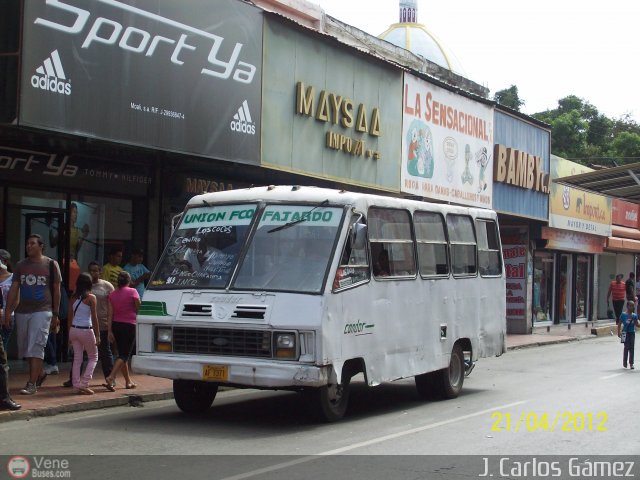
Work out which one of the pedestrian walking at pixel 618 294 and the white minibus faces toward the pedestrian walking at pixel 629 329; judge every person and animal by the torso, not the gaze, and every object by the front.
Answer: the pedestrian walking at pixel 618 294

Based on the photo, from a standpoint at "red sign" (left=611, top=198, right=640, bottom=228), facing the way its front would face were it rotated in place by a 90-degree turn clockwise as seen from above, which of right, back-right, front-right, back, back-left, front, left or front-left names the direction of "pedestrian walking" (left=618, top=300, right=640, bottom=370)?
front-left

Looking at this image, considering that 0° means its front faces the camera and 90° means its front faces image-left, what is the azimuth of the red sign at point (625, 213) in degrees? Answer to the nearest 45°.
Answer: approximately 315°

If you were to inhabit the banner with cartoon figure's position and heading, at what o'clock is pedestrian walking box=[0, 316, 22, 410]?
The pedestrian walking is roughly at 2 o'clock from the banner with cartoon figure.

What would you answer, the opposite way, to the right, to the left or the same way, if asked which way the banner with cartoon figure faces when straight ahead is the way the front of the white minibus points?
to the left

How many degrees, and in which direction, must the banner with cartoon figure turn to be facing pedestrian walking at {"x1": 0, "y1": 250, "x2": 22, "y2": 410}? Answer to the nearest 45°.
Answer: approximately 45° to its right

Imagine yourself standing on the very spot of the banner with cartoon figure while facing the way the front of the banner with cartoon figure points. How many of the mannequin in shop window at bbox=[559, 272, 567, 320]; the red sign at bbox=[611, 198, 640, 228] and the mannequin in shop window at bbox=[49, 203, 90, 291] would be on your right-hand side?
1
